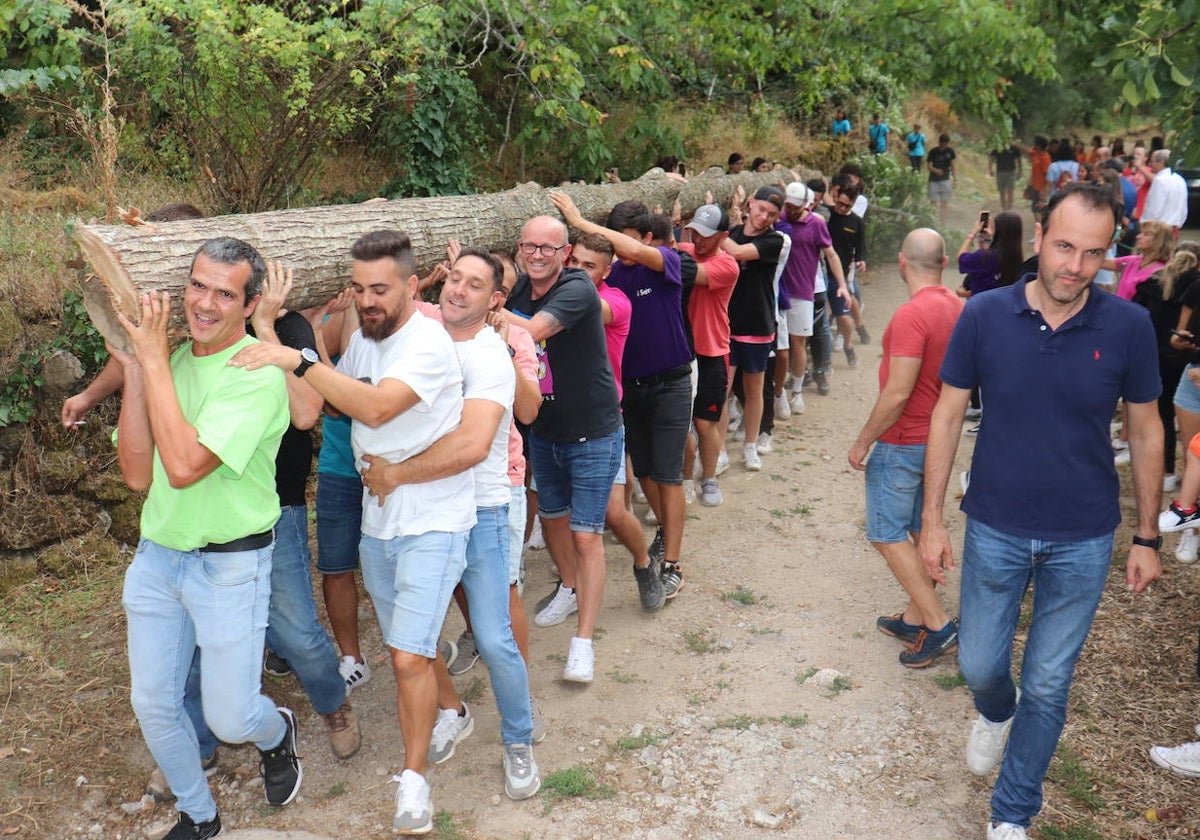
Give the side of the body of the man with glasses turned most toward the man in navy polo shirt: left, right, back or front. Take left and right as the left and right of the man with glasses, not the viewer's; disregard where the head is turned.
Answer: left

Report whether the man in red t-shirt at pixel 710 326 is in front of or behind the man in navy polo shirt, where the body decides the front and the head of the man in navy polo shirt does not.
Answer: behind

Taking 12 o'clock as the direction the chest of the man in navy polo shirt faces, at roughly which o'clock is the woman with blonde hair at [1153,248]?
The woman with blonde hair is roughly at 6 o'clock from the man in navy polo shirt.

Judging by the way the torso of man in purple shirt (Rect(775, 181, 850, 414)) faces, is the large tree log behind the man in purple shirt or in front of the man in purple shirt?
in front

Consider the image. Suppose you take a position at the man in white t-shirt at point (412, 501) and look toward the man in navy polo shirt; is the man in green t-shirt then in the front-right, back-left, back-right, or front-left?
back-right

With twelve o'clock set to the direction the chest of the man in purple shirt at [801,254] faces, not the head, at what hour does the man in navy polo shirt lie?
The man in navy polo shirt is roughly at 10 o'clock from the man in purple shirt.

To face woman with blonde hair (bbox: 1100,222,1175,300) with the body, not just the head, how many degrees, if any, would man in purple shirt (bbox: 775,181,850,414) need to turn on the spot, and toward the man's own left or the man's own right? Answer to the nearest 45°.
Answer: approximately 90° to the man's own left

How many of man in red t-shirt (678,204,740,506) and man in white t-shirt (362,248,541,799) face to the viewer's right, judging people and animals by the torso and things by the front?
0

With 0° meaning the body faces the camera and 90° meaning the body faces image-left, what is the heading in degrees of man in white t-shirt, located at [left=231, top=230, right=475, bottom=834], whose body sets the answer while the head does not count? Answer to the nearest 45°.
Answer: approximately 45°

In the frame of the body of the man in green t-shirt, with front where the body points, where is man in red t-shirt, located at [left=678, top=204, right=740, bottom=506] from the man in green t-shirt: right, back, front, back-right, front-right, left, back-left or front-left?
back

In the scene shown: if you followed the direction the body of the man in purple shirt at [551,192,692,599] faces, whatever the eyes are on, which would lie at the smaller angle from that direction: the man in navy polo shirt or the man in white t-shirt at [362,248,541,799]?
the man in white t-shirt

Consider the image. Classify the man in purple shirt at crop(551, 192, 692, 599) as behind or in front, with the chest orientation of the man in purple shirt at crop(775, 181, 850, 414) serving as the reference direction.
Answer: in front

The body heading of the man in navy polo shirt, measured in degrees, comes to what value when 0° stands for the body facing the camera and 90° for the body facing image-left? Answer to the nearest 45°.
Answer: approximately 0°
